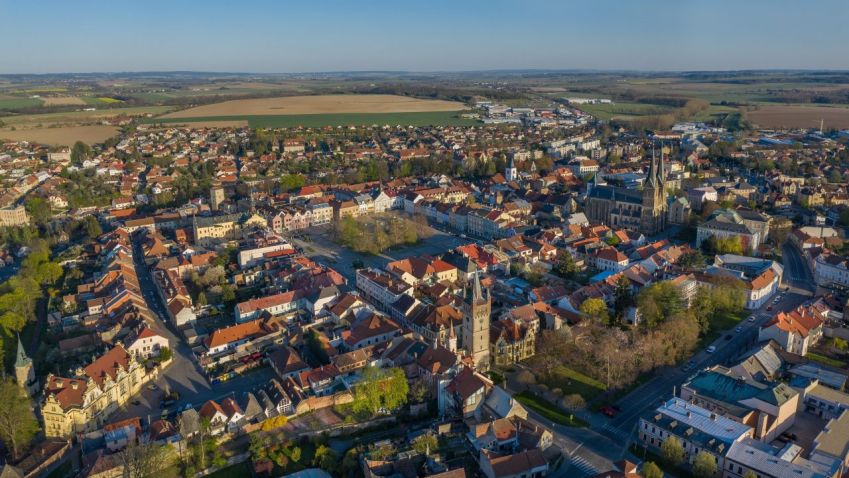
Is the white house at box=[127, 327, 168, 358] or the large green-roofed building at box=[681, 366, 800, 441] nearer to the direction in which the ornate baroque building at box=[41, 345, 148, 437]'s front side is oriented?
the large green-roofed building

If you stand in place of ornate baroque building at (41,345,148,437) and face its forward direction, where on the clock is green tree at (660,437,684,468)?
The green tree is roughly at 12 o'clock from the ornate baroque building.

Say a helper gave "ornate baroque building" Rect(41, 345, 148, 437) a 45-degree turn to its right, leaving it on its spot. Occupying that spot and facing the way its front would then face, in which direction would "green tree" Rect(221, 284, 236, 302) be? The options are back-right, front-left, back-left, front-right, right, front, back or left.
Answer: back-left

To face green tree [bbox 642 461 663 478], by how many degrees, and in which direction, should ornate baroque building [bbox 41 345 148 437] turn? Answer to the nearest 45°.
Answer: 0° — it already faces it

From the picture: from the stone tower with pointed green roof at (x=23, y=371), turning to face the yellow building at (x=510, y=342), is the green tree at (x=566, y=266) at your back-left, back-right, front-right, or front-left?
front-left

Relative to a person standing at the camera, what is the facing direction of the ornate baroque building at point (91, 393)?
facing the viewer and to the right of the viewer

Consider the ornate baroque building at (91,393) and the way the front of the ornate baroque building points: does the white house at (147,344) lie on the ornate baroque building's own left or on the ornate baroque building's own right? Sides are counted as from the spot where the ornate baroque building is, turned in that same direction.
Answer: on the ornate baroque building's own left

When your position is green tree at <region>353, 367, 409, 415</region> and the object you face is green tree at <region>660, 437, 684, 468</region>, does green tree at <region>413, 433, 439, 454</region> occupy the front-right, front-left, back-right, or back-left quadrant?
front-right

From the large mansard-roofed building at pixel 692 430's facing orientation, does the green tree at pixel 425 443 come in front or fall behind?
in front

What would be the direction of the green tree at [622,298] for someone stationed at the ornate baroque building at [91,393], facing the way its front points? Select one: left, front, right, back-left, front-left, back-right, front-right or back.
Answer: front-left

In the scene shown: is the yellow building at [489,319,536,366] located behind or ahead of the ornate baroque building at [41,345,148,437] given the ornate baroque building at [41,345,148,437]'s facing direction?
ahead

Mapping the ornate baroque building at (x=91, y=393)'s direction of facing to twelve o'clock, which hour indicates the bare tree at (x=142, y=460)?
The bare tree is roughly at 1 o'clock from the ornate baroque building.

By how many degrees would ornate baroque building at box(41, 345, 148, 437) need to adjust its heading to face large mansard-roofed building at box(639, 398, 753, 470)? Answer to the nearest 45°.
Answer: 0° — it already faces it

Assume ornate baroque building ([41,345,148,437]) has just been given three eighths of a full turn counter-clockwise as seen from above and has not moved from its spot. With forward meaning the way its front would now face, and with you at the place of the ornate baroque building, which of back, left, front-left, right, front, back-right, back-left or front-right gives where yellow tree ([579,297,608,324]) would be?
right

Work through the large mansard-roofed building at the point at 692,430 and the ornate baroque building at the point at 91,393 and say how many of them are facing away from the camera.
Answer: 0

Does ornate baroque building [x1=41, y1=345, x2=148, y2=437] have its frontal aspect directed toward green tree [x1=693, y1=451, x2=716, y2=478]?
yes
